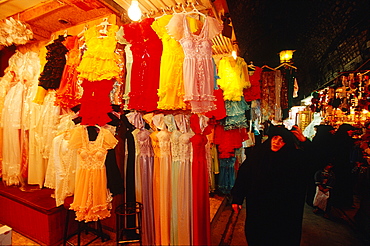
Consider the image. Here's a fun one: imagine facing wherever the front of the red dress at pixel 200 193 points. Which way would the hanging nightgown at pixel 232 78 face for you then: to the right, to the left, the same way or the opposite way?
the same way

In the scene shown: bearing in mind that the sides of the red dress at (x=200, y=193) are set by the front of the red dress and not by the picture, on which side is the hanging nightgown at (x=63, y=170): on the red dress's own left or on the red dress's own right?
on the red dress's own right

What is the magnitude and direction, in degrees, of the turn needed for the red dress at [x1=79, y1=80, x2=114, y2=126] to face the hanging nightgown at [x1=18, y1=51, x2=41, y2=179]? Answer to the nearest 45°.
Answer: approximately 135° to its right

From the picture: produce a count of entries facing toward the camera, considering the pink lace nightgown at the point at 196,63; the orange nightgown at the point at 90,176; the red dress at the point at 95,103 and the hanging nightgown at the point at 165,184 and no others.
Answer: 4

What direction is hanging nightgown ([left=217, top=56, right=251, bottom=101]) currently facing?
toward the camera

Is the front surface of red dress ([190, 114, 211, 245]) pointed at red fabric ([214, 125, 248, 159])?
no

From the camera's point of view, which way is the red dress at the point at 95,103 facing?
toward the camera

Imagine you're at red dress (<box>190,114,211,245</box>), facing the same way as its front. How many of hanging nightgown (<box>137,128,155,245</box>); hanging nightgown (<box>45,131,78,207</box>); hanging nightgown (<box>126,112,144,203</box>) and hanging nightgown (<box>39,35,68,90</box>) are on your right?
4

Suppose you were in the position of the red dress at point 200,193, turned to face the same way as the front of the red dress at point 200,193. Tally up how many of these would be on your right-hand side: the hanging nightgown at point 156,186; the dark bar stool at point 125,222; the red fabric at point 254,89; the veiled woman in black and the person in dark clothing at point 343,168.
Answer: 2

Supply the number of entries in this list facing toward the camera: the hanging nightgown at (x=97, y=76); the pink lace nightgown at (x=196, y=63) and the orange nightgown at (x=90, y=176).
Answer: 3

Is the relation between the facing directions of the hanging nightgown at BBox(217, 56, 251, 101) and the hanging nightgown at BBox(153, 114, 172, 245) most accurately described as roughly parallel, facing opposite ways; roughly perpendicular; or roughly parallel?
roughly parallel

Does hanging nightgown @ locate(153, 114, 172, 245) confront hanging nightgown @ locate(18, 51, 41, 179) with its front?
no

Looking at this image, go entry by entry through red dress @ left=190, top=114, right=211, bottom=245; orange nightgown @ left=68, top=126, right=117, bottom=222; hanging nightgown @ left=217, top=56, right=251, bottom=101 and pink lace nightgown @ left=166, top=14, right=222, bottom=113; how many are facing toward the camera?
4

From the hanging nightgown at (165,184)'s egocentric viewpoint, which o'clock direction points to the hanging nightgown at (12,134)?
the hanging nightgown at (12,134) is roughly at 4 o'clock from the hanging nightgown at (165,184).
